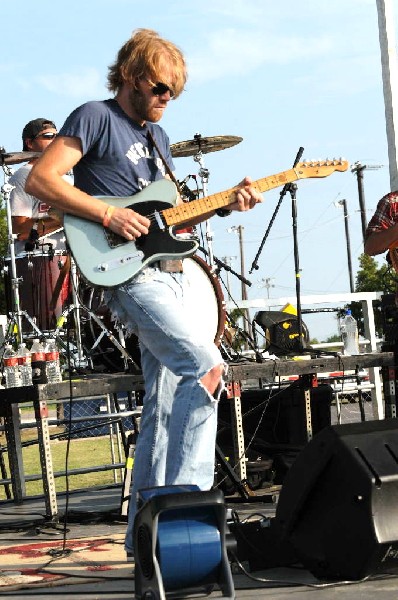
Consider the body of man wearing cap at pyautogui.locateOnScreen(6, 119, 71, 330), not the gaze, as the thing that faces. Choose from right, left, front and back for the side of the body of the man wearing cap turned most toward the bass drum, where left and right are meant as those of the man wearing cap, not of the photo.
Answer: front

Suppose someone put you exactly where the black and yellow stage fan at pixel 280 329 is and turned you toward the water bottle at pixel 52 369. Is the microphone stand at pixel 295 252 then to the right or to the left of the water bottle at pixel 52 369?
left

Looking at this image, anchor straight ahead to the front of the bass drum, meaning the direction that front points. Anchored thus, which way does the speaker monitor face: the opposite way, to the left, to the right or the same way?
the opposite way

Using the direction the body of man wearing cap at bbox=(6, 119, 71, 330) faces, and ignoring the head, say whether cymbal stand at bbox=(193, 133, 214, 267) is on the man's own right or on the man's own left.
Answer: on the man's own left

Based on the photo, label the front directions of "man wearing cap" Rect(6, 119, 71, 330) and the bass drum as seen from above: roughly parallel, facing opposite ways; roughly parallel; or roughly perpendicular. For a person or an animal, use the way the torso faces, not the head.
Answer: roughly parallel

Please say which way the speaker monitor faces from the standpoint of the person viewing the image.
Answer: facing away from the viewer and to the left of the viewer

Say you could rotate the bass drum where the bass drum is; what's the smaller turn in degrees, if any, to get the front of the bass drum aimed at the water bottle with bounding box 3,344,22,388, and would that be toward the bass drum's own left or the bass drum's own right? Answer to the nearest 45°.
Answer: approximately 135° to the bass drum's own right

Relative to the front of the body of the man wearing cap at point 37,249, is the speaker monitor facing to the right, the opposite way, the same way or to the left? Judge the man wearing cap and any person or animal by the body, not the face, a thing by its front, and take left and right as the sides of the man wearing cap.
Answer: the opposite way

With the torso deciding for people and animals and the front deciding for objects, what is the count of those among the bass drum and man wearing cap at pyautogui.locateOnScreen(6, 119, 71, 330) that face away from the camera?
0

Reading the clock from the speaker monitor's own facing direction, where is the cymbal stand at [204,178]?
The cymbal stand is roughly at 1 o'clock from the speaker monitor.

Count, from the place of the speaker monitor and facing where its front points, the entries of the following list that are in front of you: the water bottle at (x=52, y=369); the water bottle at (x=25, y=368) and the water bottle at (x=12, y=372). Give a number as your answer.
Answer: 3

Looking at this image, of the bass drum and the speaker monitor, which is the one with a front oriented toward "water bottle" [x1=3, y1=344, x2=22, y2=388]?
the speaker monitor

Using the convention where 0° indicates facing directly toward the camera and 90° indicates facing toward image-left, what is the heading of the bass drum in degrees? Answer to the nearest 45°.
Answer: approximately 315°

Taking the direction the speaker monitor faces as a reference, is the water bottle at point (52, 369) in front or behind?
in front
